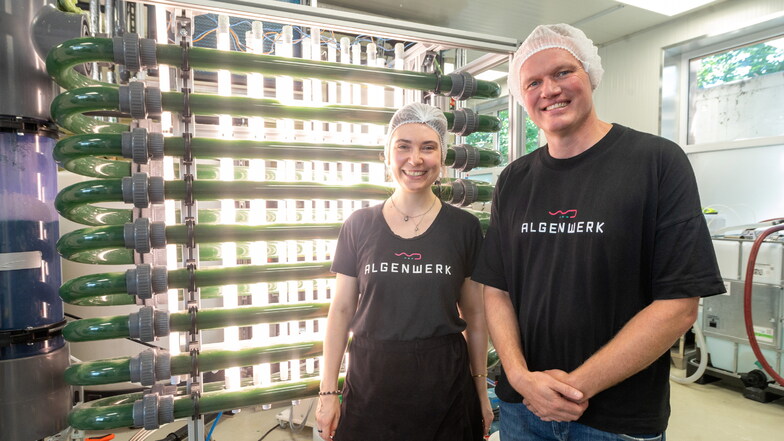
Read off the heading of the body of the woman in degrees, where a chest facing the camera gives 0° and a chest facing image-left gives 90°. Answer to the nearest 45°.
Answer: approximately 0°

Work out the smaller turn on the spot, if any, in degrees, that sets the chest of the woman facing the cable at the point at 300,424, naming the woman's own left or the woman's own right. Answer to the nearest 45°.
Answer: approximately 135° to the woman's own right

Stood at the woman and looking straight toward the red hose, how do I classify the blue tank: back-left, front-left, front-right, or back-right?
back-left

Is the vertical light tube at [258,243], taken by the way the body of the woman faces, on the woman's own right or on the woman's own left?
on the woman's own right

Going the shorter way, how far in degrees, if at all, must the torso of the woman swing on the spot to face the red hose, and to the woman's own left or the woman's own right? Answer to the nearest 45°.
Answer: approximately 135° to the woman's own left

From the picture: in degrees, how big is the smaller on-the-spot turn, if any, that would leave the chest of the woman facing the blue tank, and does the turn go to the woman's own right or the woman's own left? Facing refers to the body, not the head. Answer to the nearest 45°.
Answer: approximately 90° to the woman's own right

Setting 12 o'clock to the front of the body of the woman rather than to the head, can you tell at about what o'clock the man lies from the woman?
The man is roughly at 10 o'clock from the woman.
